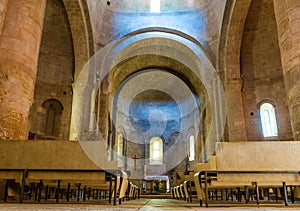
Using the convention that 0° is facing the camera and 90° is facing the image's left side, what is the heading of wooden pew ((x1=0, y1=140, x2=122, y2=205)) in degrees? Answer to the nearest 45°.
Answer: approximately 180°

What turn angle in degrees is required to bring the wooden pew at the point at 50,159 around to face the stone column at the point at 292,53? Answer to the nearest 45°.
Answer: approximately 90° to its right

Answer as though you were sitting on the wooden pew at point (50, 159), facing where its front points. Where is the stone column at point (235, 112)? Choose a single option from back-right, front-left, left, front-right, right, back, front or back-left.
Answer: front-right

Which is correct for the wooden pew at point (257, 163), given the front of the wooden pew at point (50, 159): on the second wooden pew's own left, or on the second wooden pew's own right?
on the second wooden pew's own right
